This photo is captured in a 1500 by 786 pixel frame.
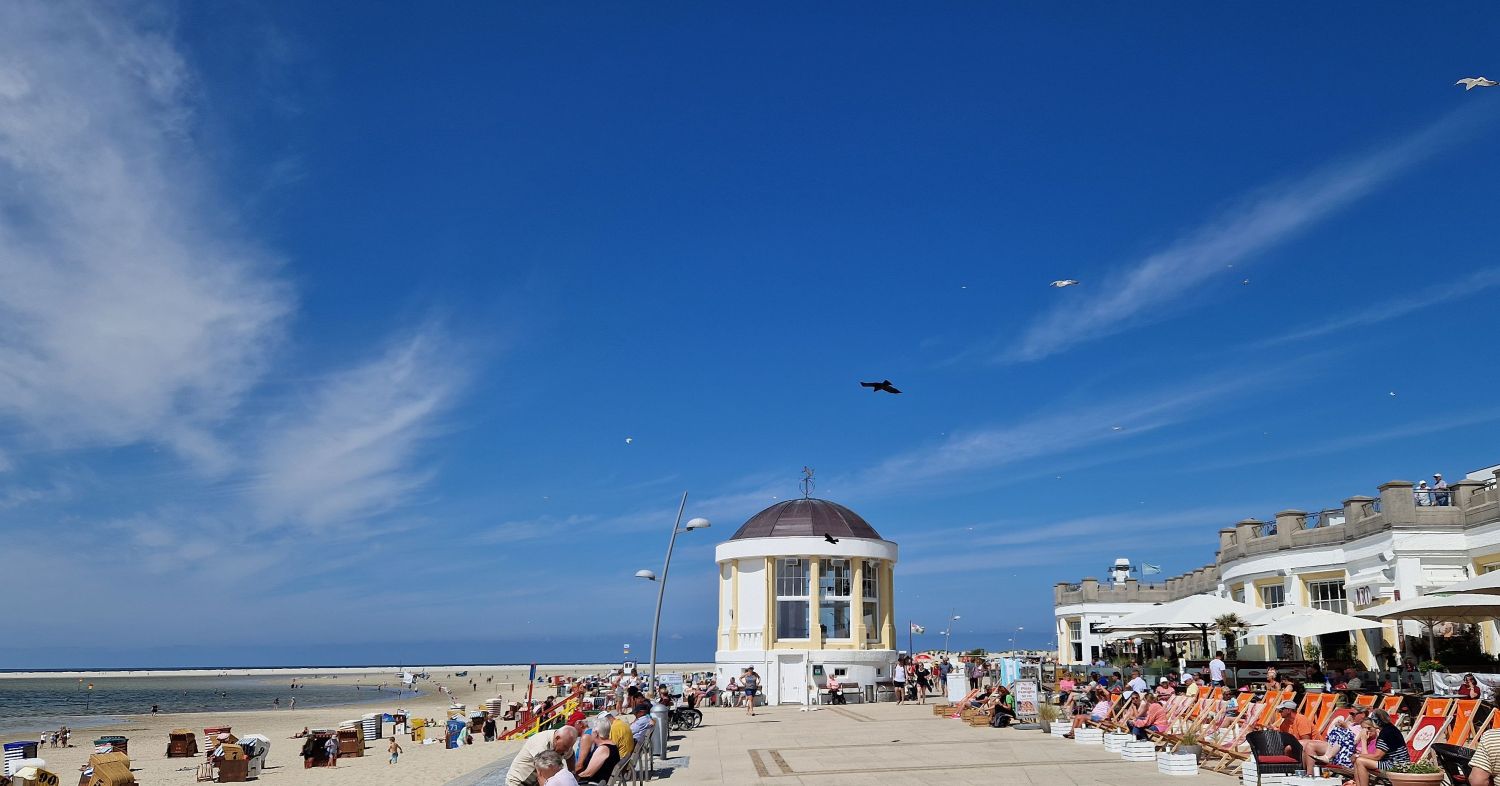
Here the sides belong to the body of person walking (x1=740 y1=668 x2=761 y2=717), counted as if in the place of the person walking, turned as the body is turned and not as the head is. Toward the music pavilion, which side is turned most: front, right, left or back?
back

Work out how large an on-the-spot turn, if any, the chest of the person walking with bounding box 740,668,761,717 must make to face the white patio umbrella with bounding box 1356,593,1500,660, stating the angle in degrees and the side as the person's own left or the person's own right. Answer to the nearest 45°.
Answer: approximately 45° to the person's own left

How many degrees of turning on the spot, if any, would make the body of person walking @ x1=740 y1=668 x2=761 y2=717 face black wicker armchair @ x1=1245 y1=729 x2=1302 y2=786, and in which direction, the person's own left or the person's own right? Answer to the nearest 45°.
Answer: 0° — they already face it

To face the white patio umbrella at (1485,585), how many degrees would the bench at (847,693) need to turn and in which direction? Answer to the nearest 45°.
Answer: approximately 45° to its left

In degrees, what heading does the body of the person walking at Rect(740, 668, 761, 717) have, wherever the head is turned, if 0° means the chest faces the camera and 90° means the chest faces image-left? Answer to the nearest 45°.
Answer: approximately 0°

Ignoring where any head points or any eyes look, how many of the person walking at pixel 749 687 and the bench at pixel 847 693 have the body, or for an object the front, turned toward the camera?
2

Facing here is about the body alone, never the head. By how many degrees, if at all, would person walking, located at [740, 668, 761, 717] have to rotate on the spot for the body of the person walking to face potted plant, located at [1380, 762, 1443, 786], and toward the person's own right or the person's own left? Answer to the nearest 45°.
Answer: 0° — they already face it
